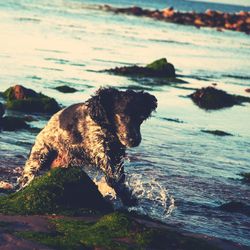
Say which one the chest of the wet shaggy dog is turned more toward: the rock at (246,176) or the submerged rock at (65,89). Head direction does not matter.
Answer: the rock

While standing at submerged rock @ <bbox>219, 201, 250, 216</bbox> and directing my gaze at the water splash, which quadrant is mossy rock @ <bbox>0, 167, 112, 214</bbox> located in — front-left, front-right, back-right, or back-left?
front-left

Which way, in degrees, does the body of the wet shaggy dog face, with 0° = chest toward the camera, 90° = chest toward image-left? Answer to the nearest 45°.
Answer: approximately 315°

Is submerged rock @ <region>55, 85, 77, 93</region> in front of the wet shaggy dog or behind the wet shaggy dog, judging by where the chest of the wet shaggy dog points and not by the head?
behind

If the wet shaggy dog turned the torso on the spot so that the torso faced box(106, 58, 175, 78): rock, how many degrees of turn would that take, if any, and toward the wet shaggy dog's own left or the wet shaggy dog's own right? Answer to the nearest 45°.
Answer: approximately 135° to the wet shaggy dog's own left

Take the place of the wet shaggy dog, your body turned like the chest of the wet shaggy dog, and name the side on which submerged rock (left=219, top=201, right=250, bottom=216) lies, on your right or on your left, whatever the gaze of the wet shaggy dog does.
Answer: on your left

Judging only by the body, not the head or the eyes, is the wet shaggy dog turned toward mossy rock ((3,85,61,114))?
no

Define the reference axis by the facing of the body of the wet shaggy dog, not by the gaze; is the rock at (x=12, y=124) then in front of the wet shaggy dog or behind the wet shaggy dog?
behind

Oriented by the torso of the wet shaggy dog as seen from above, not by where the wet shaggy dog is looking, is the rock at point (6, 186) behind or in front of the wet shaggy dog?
behind

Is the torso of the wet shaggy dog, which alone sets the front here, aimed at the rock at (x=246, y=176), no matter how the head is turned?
no
